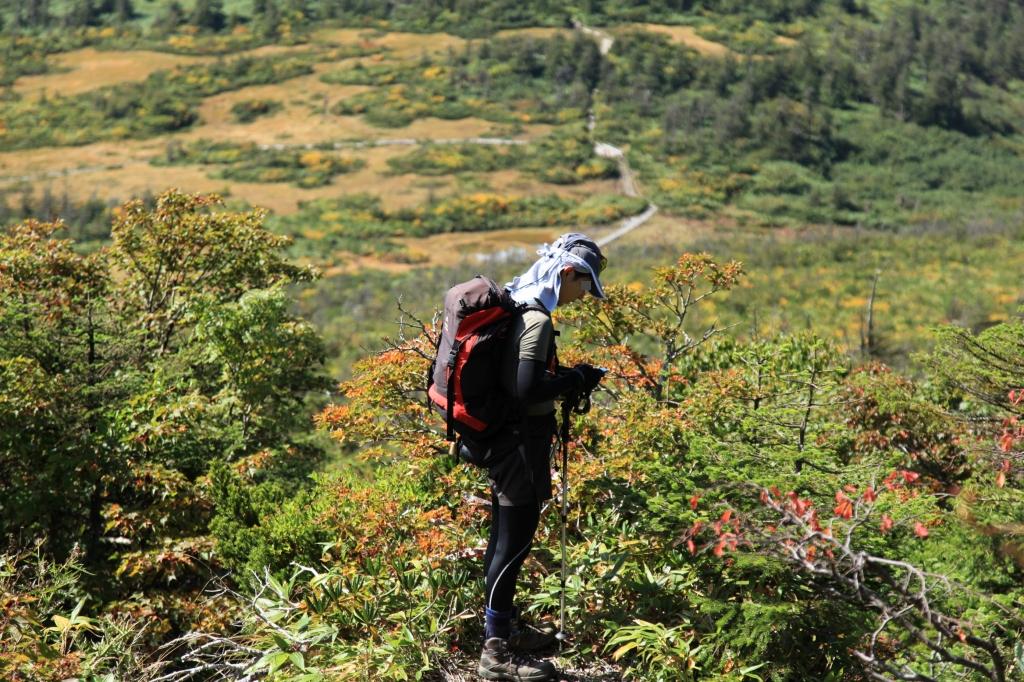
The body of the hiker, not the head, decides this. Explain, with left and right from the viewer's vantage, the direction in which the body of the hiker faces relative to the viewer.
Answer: facing to the right of the viewer
